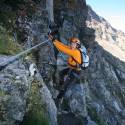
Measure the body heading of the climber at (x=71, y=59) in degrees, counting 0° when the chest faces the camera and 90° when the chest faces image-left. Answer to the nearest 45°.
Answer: approximately 90°
